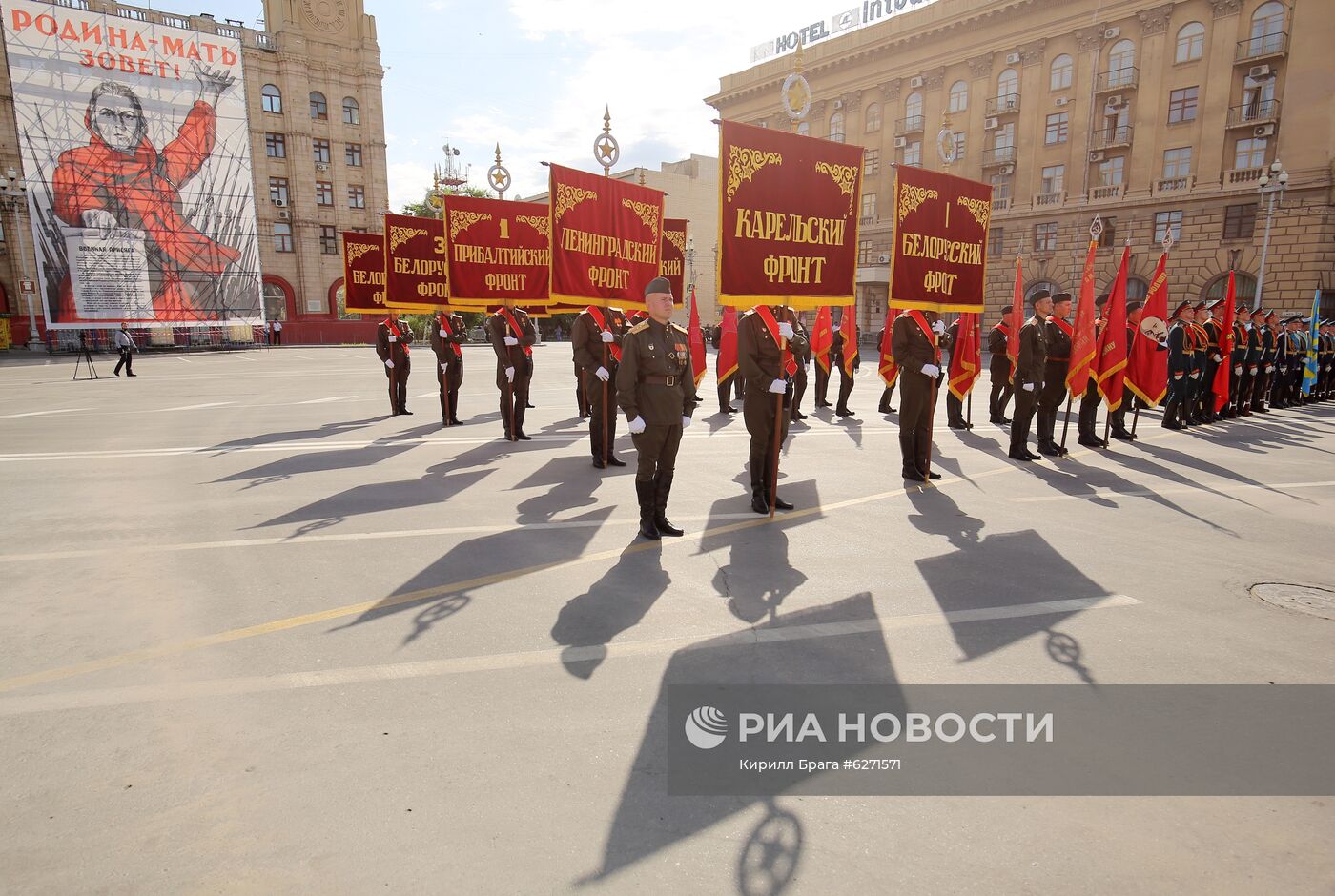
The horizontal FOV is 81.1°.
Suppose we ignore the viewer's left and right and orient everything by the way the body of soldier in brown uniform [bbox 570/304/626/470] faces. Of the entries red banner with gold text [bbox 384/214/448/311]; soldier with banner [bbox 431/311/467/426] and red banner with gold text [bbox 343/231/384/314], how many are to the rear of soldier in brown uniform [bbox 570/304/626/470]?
3

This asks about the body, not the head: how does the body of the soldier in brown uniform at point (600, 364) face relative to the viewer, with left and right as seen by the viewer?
facing the viewer and to the right of the viewer

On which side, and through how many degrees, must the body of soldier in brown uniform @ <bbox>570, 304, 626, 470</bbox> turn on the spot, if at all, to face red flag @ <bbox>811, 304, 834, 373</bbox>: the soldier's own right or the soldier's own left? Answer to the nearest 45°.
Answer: approximately 90° to the soldier's own left

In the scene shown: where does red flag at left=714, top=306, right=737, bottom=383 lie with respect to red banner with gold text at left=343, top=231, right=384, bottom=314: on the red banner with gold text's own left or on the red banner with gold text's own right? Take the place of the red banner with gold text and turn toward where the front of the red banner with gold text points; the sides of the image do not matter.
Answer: on the red banner with gold text's own left

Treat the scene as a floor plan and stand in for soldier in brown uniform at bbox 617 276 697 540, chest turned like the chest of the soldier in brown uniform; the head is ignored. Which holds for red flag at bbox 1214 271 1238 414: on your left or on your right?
on your left

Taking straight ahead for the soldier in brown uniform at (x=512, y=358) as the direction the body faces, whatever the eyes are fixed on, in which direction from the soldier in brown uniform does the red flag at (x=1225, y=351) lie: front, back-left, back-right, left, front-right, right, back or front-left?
front-left

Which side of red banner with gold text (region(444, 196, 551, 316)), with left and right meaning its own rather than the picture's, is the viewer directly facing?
front

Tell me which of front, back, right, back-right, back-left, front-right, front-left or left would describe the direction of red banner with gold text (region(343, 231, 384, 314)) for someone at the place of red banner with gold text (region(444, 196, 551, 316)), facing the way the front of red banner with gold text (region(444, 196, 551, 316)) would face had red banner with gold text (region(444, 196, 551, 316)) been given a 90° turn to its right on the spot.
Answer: front-right

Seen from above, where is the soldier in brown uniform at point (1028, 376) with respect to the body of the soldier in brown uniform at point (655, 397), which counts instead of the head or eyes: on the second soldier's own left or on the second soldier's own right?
on the second soldier's own left

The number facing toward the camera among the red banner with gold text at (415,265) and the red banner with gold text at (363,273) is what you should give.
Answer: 2

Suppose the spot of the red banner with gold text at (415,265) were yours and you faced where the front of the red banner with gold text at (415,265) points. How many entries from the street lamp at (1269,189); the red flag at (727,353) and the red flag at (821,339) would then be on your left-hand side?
3

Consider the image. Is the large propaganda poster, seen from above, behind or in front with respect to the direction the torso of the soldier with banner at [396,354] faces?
behind

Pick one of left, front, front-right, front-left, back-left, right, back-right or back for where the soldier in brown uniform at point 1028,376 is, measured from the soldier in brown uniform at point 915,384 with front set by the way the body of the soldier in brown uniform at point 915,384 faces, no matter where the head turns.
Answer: left

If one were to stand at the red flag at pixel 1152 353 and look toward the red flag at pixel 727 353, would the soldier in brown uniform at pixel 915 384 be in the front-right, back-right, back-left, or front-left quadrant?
front-left

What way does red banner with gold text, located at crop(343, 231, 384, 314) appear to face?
toward the camera

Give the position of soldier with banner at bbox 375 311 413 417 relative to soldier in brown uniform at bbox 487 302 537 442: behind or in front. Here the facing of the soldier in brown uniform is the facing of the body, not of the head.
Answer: behind

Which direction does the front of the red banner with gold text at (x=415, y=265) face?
toward the camera

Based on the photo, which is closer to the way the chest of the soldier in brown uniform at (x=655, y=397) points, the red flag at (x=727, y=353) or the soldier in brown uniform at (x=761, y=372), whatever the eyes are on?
the soldier in brown uniform

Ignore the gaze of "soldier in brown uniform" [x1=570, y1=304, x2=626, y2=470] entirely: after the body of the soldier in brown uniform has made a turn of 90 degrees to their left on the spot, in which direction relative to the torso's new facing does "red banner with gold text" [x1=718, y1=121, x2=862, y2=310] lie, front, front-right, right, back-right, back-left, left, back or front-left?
right
